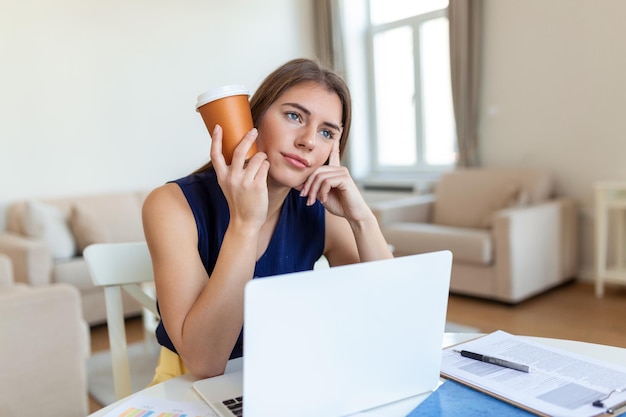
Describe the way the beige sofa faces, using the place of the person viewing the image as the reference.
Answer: facing the viewer and to the right of the viewer

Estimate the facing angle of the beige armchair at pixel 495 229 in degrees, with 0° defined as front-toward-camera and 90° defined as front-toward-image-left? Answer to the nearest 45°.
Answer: approximately 45°

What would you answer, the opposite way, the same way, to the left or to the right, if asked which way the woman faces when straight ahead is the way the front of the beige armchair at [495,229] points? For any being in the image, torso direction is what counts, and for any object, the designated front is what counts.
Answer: to the left

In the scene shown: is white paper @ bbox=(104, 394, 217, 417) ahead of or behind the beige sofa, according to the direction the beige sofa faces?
ahead

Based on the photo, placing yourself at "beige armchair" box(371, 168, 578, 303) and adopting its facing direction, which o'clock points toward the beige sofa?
The beige sofa is roughly at 1 o'clock from the beige armchair.

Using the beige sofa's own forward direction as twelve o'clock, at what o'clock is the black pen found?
The black pen is roughly at 1 o'clock from the beige sofa.

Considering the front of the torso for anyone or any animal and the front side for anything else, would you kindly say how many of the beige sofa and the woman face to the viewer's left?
0

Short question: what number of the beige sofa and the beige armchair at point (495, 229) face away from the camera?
0

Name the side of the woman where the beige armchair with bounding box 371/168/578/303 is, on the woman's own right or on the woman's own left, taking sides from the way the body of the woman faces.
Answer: on the woman's own left

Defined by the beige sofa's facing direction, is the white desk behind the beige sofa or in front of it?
in front

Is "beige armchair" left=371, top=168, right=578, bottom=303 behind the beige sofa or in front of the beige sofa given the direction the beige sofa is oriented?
in front
